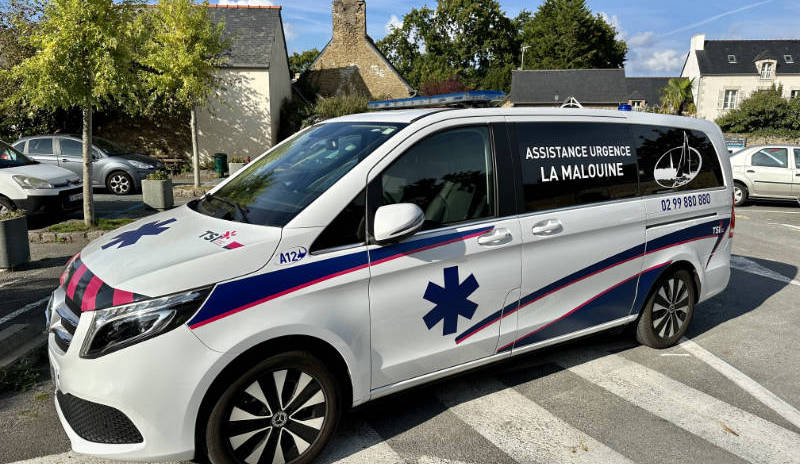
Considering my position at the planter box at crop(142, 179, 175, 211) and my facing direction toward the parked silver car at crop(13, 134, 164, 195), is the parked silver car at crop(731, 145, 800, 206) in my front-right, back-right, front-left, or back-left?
back-right

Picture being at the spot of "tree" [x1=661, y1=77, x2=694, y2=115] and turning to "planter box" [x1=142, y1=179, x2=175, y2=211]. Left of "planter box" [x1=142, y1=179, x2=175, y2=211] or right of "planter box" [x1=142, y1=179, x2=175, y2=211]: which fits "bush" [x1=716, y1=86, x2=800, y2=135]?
left

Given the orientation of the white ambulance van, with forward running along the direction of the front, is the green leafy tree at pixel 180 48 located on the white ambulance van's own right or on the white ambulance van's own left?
on the white ambulance van's own right

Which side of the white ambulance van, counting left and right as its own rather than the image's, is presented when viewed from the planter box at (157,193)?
right

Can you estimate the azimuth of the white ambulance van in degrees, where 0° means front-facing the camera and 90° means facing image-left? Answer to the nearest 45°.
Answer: approximately 45°

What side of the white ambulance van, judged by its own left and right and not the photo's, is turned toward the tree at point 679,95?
back

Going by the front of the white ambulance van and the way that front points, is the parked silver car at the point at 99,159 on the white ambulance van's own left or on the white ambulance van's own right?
on the white ambulance van's own right
